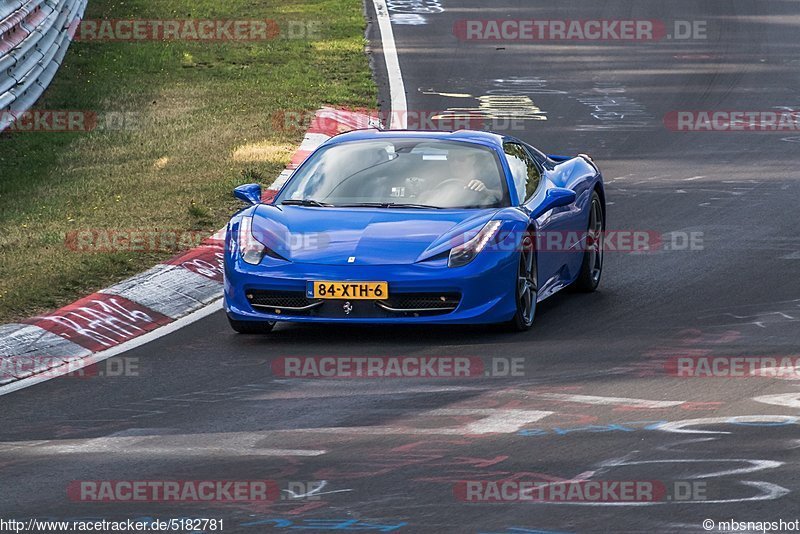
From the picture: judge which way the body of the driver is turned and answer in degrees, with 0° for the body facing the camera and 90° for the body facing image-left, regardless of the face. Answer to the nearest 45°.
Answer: approximately 0°

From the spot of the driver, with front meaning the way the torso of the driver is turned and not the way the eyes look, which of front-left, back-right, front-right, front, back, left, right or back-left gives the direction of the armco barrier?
back-right
